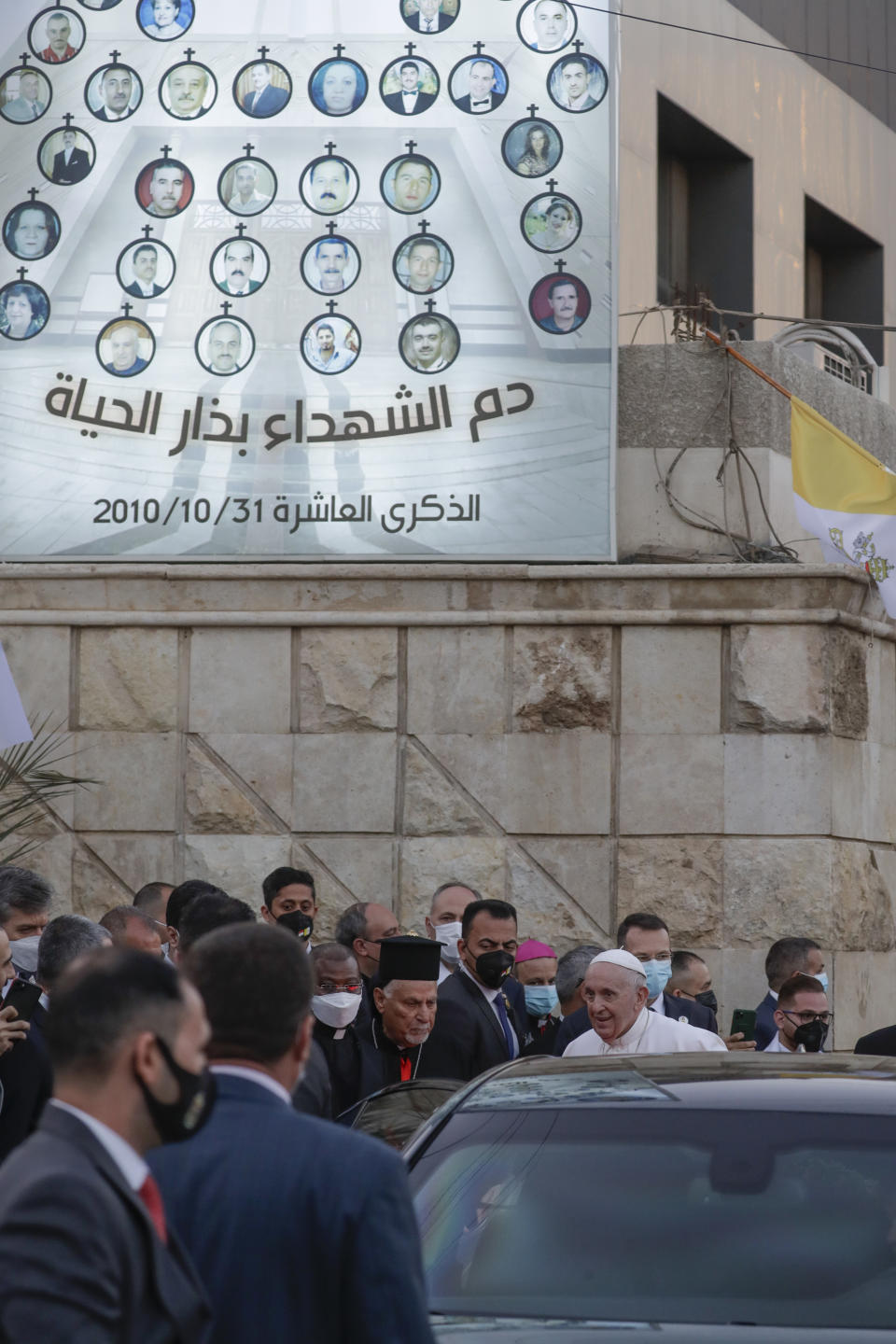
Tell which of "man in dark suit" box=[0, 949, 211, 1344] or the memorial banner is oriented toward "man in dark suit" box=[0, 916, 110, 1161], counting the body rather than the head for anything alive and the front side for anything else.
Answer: the memorial banner

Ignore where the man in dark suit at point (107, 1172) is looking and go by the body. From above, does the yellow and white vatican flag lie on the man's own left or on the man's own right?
on the man's own left

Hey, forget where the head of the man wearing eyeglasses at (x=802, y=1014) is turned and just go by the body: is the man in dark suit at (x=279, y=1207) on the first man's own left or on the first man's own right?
on the first man's own right

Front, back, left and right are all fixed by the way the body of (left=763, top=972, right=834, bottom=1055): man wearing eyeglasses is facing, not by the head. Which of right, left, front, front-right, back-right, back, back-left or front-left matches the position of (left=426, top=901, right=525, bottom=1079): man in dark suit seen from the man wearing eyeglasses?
back-right

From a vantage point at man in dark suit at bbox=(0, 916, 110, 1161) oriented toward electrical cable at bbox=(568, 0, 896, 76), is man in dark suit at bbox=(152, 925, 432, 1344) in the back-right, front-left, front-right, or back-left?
back-right

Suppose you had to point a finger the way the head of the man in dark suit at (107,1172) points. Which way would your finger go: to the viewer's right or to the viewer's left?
to the viewer's right

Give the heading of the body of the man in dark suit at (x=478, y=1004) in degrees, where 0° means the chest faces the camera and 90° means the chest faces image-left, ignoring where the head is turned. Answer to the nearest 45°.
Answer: approximately 315°

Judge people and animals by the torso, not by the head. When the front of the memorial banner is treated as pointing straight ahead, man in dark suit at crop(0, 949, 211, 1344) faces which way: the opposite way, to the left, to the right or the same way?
to the left

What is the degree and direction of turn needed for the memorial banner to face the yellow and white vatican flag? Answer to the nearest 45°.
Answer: approximately 90° to its left

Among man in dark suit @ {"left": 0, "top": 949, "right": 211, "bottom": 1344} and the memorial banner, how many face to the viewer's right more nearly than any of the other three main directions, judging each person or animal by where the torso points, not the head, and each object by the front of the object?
1

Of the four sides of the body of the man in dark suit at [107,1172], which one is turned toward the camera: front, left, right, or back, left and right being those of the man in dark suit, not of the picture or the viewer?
right
